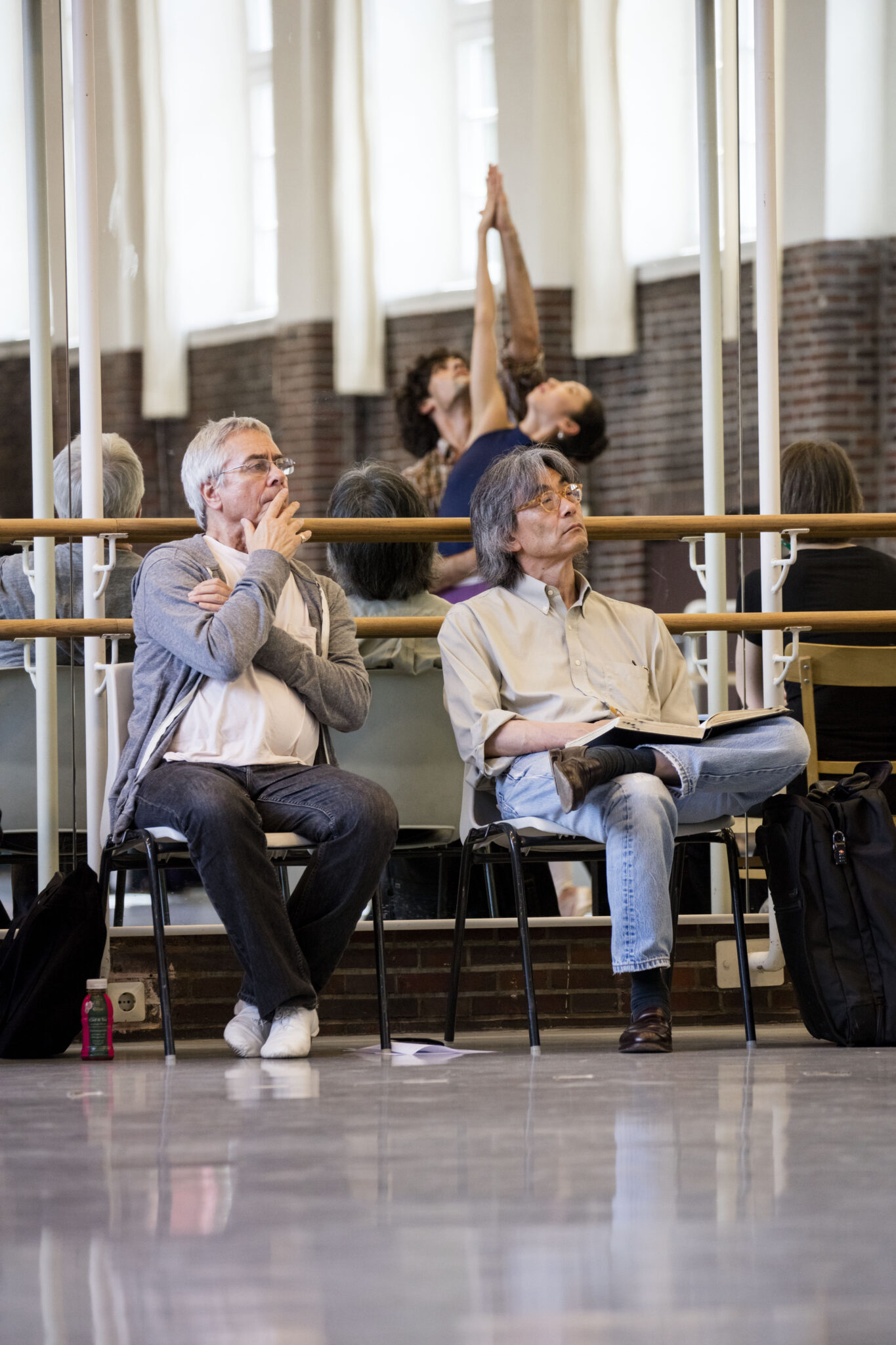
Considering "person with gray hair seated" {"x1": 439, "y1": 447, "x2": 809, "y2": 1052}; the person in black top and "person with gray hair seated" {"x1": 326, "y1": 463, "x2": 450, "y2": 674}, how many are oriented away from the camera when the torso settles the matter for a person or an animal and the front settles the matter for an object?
2

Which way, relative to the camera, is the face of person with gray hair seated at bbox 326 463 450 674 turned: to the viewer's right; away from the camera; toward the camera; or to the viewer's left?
away from the camera

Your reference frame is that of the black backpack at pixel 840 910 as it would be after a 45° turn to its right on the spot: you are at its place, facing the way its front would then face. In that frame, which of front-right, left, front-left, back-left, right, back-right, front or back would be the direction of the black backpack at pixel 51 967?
front

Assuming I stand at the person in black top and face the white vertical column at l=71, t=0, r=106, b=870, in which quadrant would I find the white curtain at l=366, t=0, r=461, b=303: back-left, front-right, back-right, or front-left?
front-right

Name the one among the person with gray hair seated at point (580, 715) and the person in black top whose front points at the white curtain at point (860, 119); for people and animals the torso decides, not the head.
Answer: the person in black top

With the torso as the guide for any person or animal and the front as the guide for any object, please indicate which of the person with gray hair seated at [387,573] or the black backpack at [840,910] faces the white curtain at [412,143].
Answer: the person with gray hair seated

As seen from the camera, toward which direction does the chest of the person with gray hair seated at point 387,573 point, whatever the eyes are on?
away from the camera

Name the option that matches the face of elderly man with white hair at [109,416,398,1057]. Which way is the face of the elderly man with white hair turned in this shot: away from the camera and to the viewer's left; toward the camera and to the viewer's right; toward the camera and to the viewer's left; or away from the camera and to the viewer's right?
toward the camera and to the viewer's right

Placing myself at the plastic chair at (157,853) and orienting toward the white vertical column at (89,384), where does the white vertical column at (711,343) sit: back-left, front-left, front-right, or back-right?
front-right

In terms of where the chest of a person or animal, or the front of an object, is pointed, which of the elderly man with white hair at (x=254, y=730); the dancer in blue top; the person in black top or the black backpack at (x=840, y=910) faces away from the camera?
the person in black top

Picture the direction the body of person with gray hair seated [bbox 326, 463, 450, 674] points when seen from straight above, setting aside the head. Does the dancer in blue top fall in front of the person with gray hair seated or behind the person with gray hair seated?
in front

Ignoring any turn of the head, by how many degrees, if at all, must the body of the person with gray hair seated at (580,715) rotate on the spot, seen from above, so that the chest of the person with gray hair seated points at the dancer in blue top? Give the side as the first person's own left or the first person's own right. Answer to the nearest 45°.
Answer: approximately 135° to the first person's own left

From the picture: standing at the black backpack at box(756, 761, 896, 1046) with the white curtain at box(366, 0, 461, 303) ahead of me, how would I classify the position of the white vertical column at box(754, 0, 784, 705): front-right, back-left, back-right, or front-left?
front-right

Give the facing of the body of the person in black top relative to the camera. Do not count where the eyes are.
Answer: away from the camera
